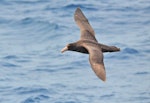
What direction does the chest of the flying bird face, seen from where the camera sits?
to the viewer's left
